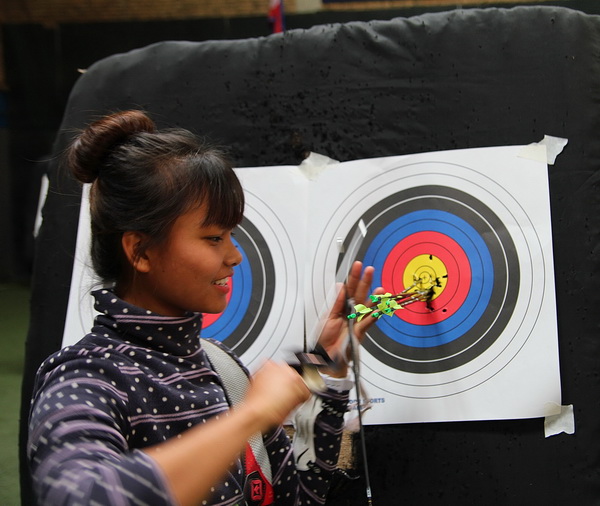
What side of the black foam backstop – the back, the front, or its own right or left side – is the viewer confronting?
front

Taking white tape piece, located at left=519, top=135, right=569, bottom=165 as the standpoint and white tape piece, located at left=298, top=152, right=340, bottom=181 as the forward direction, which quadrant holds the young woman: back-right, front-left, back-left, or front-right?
front-left

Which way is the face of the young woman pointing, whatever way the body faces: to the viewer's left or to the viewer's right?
to the viewer's right
